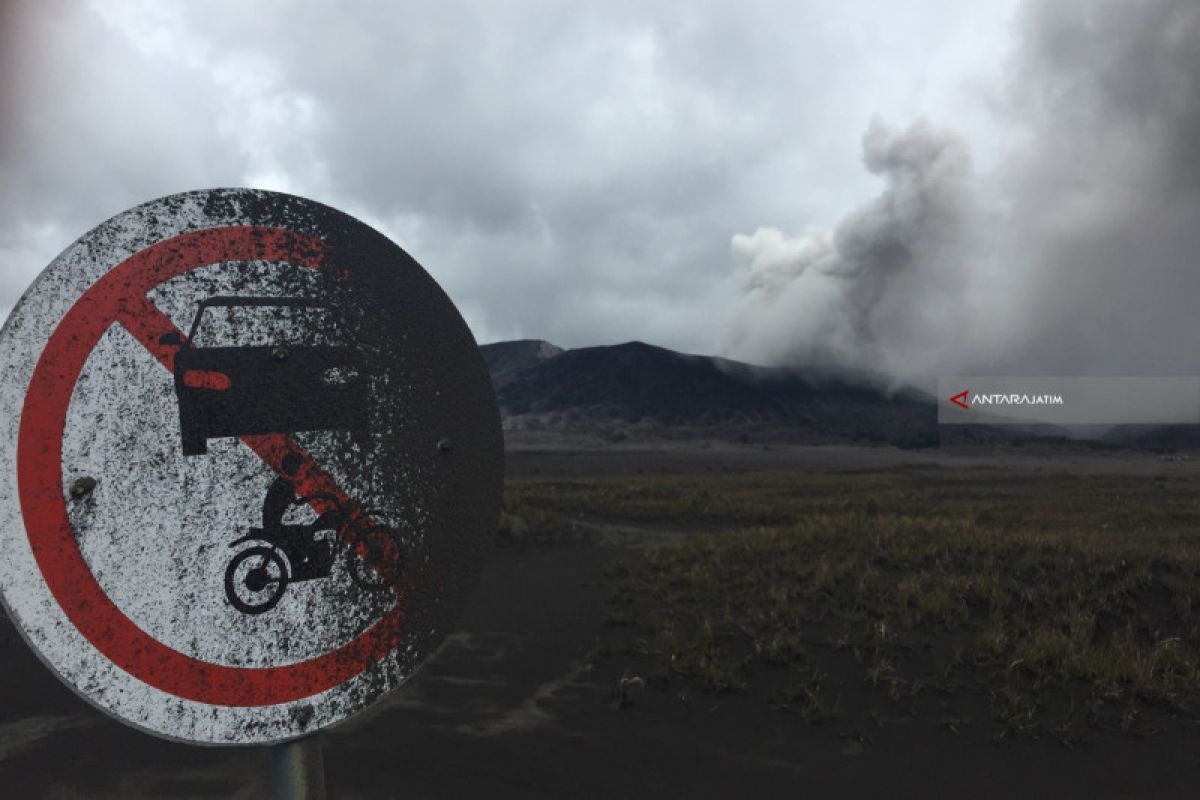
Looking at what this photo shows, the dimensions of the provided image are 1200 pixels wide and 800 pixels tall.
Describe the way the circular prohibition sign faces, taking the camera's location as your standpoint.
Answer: facing the viewer
